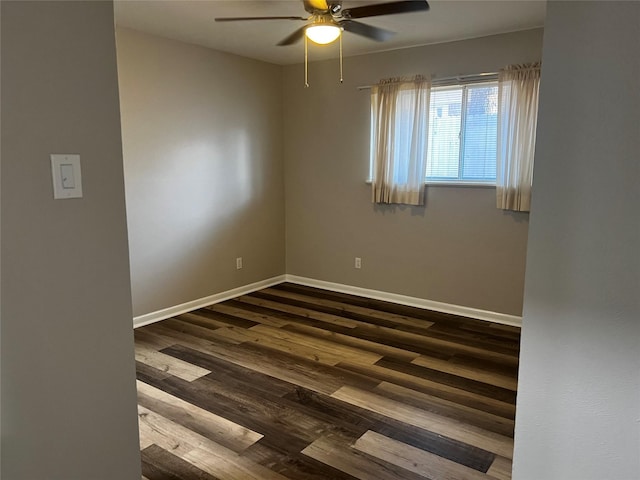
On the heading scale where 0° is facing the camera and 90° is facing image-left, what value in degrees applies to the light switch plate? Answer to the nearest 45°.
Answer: approximately 0°

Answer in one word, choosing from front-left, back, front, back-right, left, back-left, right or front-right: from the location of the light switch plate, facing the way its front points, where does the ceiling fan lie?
back-left

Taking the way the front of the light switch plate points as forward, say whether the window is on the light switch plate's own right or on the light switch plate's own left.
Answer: on the light switch plate's own left

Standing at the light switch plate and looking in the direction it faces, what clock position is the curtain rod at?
The curtain rod is roughly at 8 o'clock from the light switch plate.

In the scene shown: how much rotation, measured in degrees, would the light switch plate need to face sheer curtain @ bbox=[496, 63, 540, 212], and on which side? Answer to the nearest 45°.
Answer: approximately 90° to its left

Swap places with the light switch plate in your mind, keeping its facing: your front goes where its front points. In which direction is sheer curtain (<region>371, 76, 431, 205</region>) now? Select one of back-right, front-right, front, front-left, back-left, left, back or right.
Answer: back-left
